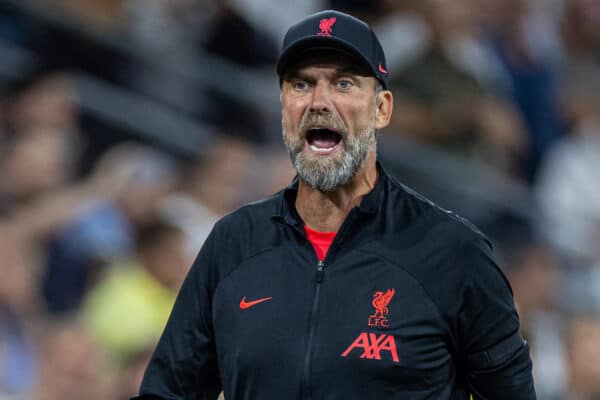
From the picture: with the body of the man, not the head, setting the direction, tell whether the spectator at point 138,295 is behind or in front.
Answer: behind

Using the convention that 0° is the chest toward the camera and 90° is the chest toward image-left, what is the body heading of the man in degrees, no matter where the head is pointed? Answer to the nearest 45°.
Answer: approximately 0°

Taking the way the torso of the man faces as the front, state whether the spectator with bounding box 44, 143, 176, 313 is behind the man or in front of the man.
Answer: behind
